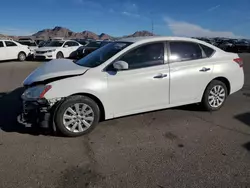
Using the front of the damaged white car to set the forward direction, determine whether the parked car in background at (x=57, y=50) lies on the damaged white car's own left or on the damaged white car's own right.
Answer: on the damaged white car's own right

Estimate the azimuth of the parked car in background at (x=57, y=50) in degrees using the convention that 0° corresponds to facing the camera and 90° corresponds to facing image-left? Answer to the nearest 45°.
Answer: approximately 45°

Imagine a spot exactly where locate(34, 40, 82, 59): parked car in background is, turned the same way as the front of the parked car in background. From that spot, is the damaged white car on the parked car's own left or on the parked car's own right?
on the parked car's own left

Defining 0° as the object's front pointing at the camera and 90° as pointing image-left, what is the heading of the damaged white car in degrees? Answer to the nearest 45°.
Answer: approximately 45°
